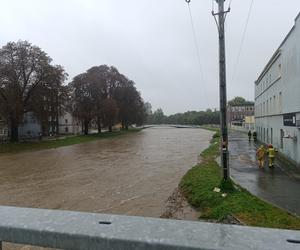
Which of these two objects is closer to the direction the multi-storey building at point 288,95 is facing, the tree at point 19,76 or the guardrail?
the tree

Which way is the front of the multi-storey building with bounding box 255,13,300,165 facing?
to the viewer's left

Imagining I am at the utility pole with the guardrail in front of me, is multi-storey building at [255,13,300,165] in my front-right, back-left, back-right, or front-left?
back-left

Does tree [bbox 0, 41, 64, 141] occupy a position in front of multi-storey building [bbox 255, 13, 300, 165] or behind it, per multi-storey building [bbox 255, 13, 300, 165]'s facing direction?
in front

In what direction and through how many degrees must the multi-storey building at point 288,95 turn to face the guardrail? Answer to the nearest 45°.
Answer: approximately 90° to its left

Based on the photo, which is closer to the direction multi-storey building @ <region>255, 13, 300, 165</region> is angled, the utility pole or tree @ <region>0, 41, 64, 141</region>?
the tree

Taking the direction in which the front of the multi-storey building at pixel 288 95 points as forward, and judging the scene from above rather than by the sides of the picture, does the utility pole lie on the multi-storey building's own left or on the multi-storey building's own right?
on the multi-storey building's own left
